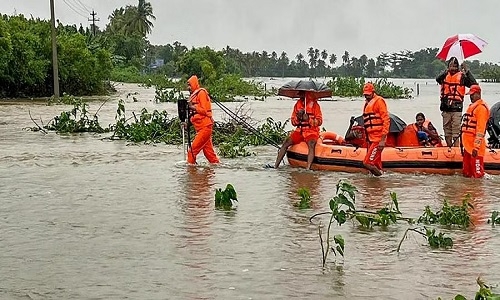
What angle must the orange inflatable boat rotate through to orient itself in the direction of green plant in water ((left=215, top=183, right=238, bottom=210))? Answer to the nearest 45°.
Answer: approximately 45° to its left

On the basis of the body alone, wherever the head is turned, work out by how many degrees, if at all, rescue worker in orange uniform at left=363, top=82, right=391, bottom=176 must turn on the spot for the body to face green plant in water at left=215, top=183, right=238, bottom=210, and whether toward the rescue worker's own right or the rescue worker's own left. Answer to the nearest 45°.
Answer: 0° — they already face it

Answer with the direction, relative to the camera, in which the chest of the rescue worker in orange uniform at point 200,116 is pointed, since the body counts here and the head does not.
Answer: to the viewer's left

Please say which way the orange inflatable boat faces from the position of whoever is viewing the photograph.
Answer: facing to the left of the viewer

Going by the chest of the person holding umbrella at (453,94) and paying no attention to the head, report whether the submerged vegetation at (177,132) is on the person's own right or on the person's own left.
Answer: on the person's own right

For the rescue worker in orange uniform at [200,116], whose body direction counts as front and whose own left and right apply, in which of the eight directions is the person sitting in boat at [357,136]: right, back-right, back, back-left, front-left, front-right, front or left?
back

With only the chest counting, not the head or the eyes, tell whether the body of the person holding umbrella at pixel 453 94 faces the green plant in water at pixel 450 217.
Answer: yes

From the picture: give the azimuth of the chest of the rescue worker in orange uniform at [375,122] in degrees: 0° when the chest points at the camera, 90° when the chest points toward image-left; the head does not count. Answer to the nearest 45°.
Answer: approximately 45°

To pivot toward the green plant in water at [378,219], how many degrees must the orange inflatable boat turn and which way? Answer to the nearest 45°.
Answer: approximately 90° to its left
